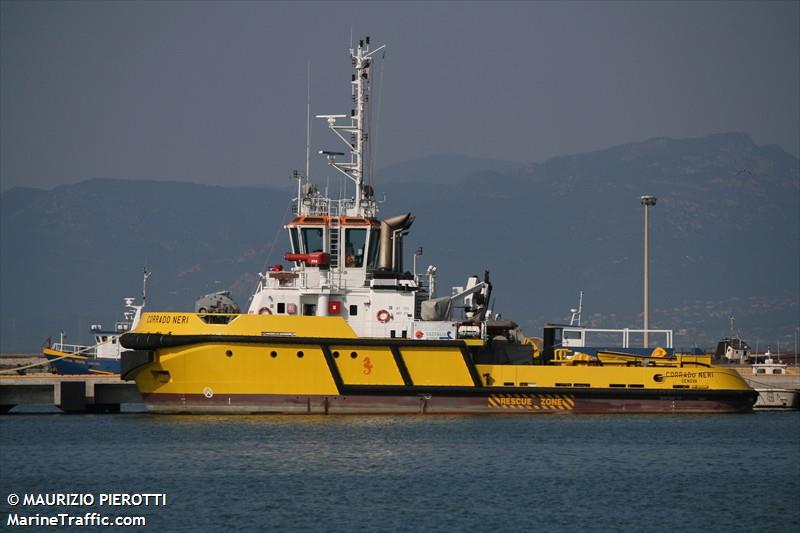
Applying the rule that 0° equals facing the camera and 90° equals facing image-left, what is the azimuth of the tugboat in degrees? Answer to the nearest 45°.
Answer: approximately 90°
